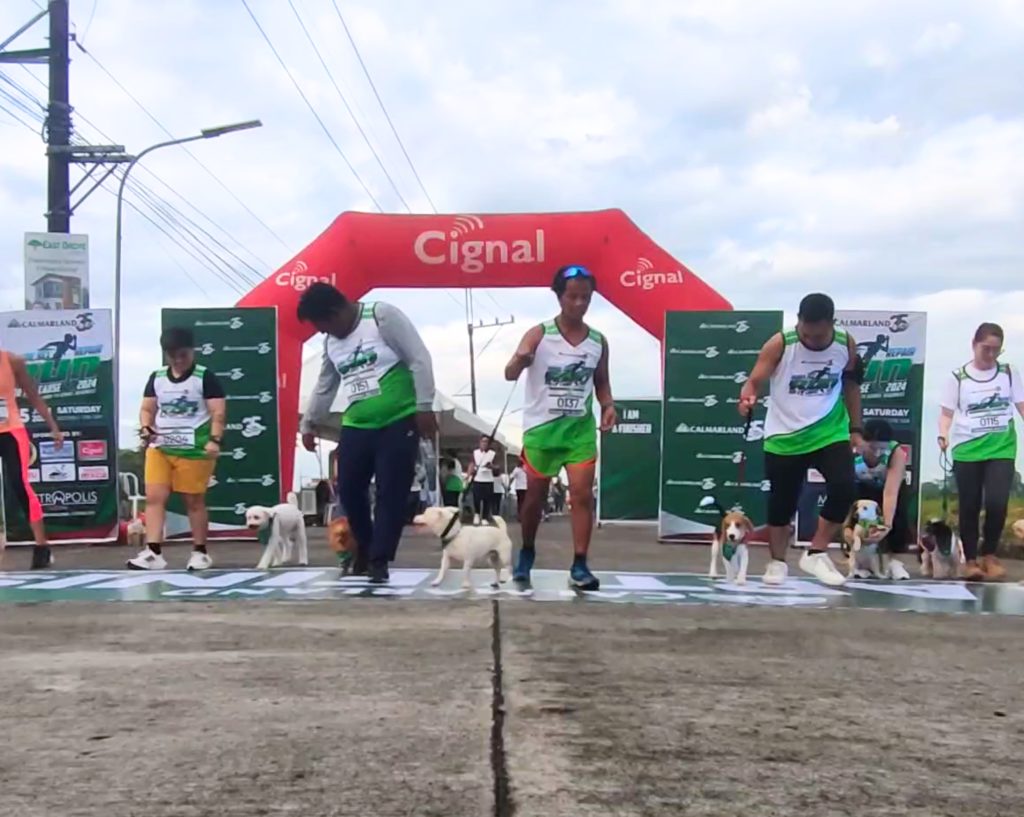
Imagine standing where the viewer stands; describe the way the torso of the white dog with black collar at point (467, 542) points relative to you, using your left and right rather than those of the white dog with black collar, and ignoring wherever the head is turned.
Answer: facing to the left of the viewer

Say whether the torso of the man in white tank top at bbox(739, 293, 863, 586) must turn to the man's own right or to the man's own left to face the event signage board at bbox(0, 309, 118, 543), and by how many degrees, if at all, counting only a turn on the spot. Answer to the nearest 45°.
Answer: approximately 135° to the man's own right

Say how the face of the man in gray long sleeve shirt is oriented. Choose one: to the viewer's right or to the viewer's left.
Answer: to the viewer's left

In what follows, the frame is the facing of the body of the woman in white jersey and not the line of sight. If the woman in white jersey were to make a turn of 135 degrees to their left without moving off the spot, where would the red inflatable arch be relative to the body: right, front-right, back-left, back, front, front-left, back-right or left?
left

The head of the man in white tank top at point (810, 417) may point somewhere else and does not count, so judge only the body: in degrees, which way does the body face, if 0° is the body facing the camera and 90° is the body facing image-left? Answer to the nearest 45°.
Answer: approximately 0°

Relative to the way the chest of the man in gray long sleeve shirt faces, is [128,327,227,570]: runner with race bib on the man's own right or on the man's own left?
on the man's own right

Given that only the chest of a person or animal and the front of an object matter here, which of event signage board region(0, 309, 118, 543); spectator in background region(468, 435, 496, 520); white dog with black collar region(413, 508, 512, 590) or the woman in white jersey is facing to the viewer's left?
the white dog with black collar

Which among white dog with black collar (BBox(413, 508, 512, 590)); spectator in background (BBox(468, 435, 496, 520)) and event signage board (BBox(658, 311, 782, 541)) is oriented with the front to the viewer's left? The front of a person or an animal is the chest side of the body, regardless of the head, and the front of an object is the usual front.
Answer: the white dog with black collar
